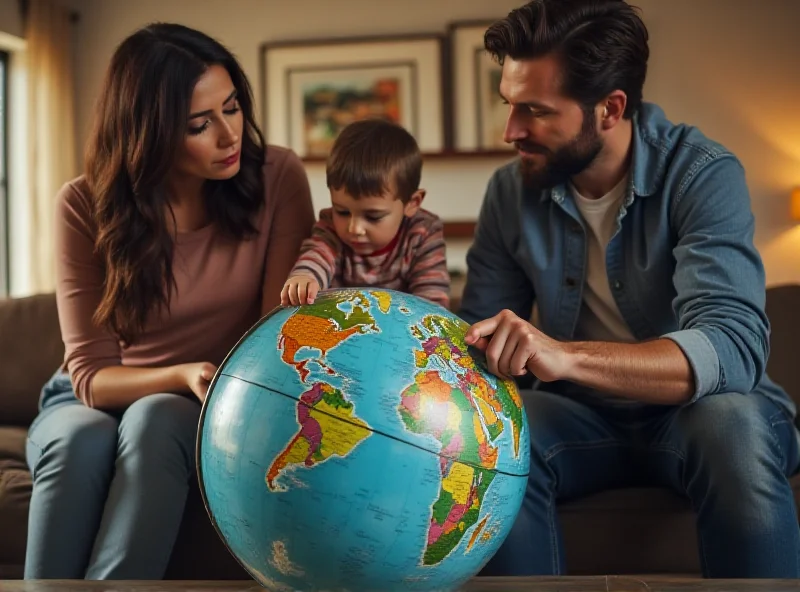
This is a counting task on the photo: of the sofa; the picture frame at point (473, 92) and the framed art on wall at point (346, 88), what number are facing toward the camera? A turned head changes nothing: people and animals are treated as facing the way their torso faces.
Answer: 3

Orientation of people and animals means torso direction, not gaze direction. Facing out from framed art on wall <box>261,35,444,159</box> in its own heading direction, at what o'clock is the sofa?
The sofa is roughly at 12 o'clock from the framed art on wall.

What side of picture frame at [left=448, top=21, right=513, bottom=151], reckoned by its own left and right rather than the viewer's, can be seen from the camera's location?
front

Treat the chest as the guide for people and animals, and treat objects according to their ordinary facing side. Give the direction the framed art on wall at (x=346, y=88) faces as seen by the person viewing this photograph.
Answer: facing the viewer

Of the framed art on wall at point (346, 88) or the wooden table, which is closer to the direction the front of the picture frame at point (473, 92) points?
the wooden table

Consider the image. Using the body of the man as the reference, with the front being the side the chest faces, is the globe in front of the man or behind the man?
in front

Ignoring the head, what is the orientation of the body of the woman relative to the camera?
toward the camera

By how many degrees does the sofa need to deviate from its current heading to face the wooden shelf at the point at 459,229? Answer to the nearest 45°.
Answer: approximately 180°

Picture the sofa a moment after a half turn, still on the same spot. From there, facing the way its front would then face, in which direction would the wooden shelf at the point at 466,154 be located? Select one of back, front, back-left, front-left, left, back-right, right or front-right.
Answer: front

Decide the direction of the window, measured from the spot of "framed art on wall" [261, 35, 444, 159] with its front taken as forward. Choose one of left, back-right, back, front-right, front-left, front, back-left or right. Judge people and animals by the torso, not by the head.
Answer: right

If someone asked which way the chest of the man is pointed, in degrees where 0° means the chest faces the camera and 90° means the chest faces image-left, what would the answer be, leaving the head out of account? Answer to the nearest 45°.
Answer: approximately 45°

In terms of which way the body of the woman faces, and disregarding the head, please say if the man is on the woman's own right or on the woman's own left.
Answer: on the woman's own left
